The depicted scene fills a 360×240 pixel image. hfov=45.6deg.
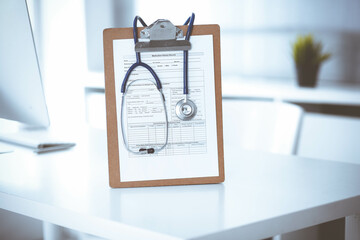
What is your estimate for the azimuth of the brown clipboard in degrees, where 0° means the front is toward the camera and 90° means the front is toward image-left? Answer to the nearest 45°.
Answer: approximately 0°

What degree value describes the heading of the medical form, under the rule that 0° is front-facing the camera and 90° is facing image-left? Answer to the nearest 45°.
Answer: approximately 0°

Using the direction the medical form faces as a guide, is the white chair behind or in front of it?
behind

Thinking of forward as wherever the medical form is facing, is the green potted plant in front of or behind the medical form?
behind

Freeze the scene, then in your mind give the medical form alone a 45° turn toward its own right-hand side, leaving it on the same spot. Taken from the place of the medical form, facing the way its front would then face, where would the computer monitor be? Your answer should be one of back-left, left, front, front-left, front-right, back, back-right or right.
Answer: right
